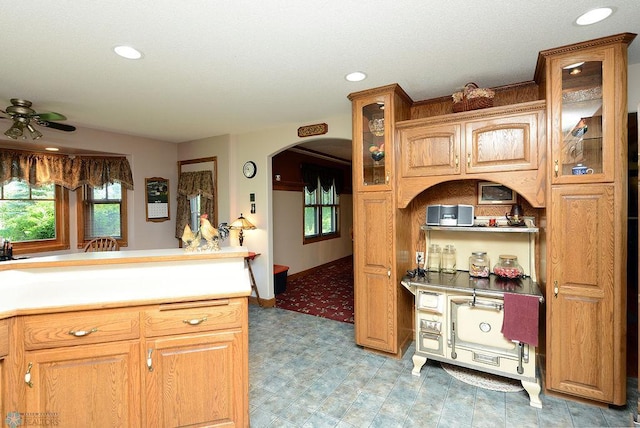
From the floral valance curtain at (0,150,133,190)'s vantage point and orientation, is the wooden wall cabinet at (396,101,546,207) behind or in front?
in front

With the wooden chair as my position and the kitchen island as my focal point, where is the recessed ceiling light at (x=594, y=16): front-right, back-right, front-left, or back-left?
front-left

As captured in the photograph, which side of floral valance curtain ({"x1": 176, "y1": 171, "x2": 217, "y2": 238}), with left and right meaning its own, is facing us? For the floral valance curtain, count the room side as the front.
front

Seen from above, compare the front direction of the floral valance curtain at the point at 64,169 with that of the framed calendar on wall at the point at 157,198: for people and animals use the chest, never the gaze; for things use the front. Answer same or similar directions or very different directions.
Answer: same or similar directions

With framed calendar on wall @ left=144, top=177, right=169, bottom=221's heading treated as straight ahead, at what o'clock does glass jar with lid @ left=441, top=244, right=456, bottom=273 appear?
The glass jar with lid is roughly at 11 o'clock from the framed calendar on wall.

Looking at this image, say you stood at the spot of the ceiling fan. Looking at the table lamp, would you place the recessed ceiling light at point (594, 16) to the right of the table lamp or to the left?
right

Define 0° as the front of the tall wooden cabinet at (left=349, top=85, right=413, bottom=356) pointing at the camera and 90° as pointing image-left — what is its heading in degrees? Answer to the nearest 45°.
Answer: approximately 45°

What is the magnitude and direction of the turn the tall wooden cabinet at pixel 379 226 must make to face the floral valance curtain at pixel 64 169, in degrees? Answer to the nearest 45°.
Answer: approximately 45° to its right

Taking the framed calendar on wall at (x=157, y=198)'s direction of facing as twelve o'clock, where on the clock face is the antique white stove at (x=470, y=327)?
The antique white stove is roughly at 11 o'clock from the framed calendar on wall.

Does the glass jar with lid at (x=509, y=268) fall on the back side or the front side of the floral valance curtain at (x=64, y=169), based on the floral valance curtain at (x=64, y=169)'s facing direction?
on the front side

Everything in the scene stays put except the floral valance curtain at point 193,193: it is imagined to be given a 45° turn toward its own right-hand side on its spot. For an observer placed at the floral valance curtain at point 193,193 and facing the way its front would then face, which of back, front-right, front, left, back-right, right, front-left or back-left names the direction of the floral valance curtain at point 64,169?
front-right

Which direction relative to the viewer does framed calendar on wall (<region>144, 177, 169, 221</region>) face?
toward the camera

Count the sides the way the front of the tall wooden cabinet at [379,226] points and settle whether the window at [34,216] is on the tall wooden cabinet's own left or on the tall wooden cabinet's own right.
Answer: on the tall wooden cabinet's own right

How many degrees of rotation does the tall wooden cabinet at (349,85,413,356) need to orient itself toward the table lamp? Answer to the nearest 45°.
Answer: approximately 90° to its right
